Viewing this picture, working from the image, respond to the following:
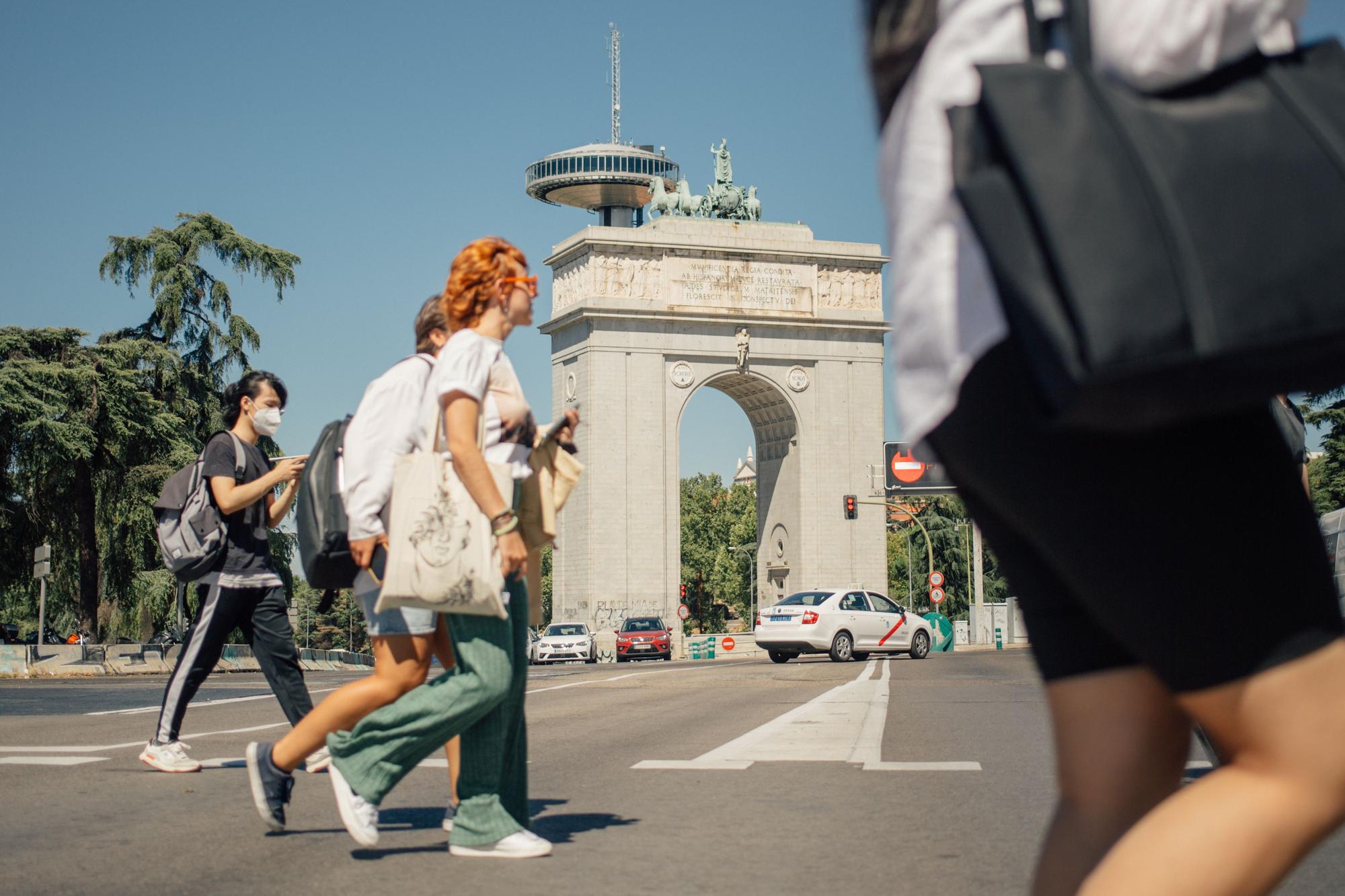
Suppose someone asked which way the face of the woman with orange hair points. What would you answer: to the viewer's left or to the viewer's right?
to the viewer's right

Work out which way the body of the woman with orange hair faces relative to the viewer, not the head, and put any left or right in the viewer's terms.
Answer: facing to the right of the viewer

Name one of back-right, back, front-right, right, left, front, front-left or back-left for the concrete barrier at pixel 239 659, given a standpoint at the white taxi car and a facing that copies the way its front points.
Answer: back-left

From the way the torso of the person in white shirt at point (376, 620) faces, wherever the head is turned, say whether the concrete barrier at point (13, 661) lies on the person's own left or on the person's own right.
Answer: on the person's own left

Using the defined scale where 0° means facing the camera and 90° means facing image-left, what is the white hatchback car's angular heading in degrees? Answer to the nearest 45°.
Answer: approximately 0°

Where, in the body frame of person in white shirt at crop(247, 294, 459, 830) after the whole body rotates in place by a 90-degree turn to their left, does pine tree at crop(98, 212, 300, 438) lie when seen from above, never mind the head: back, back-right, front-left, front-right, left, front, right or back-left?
front

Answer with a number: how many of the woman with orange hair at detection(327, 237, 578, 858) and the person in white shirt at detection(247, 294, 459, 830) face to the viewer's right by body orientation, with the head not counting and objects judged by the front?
2

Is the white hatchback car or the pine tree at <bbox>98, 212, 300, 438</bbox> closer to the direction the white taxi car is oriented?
the white hatchback car

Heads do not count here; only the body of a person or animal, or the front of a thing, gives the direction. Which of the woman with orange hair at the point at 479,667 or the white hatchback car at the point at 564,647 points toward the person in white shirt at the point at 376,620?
the white hatchback car

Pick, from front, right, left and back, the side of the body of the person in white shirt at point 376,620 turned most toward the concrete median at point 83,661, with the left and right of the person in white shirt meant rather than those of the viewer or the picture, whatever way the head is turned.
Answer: left

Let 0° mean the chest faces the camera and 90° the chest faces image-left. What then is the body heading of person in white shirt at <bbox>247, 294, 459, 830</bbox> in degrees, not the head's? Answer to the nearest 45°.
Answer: approximately 270°

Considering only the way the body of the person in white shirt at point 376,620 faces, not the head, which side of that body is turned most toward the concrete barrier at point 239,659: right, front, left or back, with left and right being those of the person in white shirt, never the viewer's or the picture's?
left
